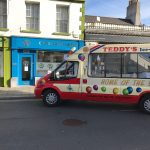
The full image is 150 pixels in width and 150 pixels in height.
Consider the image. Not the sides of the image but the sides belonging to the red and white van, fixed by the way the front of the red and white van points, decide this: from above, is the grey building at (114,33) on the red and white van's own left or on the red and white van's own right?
on the red and white van's own right

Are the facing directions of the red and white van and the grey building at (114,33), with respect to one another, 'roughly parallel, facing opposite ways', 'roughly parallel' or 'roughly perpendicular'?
roughly perpendicular

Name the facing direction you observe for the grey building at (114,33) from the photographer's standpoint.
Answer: facing the viewer

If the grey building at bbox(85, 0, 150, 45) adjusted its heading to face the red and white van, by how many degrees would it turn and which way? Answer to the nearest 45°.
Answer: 0° — it already faces it

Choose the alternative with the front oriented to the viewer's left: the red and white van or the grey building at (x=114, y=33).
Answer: the red and white van

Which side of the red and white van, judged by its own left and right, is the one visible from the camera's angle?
left

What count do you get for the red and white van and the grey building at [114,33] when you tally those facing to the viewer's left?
1
